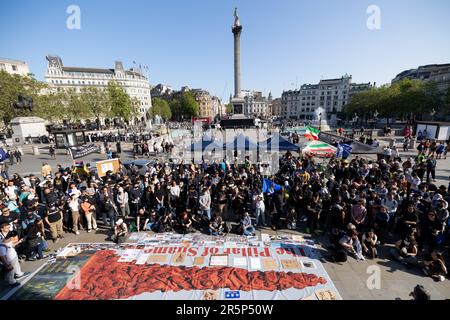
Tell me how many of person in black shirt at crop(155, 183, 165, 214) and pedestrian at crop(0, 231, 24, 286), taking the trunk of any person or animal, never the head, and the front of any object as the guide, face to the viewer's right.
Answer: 1

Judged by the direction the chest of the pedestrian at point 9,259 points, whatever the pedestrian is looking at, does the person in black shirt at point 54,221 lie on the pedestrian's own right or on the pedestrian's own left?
on the pedestrian's own left

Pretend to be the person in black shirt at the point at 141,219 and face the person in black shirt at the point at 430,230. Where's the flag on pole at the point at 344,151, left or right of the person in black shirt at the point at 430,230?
left

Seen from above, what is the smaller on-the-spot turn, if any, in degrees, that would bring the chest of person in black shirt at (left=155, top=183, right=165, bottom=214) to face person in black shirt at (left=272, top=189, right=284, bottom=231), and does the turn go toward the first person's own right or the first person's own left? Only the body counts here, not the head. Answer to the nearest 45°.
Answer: approximately 45° to the first person's own left

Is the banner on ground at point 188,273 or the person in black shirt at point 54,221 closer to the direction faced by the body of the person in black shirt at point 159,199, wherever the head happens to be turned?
the banner on ground

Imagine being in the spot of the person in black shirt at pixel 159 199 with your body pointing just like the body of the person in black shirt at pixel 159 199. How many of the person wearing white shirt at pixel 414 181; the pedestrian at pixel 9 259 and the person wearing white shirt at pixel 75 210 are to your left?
1

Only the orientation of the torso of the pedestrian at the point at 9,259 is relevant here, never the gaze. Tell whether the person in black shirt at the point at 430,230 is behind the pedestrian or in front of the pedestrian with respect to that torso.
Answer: in front

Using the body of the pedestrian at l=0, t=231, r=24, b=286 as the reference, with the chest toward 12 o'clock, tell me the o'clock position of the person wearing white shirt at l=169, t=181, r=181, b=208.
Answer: The person wearing white shirt is roughly at 12 o'clock from the pedestrian.

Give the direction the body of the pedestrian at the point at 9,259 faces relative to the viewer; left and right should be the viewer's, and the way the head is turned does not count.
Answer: facing to the right of the viewer

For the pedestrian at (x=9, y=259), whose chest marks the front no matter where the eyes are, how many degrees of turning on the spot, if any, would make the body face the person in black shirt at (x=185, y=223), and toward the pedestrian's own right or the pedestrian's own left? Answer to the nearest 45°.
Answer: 0° — they already face them

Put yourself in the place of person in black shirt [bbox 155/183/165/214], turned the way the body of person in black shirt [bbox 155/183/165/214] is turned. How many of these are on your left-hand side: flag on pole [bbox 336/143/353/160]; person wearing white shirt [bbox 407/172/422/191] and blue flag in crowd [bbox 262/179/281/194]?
3

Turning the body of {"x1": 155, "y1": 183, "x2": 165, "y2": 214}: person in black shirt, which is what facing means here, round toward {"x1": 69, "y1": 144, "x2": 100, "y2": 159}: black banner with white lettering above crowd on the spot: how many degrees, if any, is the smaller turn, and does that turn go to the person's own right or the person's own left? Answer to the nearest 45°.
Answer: approximately 135° to the person's own right
